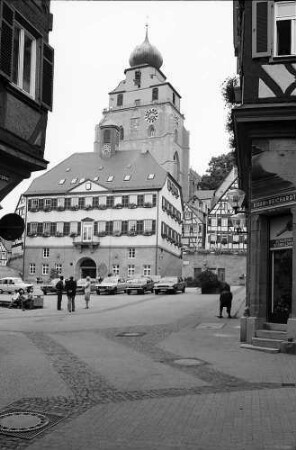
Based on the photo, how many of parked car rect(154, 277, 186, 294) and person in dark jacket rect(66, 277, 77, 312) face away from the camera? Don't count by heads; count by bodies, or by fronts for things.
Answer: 1

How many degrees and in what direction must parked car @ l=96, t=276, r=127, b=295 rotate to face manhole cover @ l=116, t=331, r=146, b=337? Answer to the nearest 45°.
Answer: approximately 45° to its left

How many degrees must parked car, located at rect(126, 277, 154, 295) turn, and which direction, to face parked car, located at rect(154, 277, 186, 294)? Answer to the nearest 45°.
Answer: approximately 90° to its left

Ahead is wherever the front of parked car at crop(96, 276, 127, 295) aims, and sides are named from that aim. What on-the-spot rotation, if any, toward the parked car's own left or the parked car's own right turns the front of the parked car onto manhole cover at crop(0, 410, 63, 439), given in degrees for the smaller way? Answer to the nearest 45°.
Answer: approximately 45° to the parked car's own left
